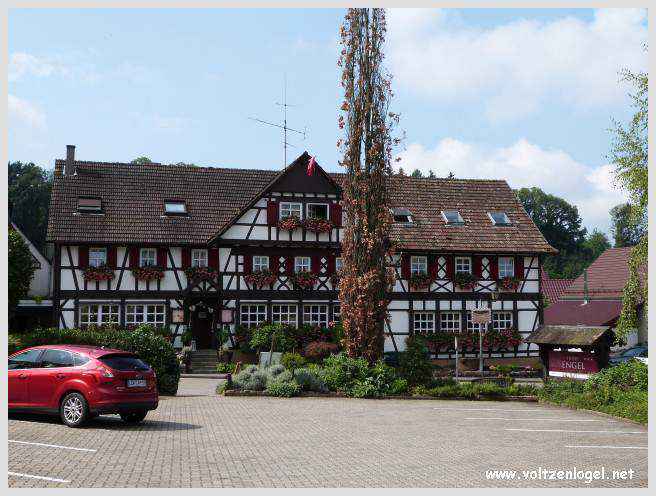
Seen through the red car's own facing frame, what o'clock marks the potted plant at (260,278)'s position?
The potted plant is roughly at 2 o'clock from the red car.

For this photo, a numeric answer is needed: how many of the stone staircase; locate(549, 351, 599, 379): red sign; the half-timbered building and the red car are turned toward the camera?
3

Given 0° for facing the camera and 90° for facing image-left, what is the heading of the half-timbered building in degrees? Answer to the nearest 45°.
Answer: approximately 0°

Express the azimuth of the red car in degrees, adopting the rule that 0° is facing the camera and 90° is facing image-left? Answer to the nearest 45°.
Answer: approximately 135°

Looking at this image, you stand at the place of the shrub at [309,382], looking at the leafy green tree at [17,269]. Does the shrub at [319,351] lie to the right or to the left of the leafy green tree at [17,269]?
right

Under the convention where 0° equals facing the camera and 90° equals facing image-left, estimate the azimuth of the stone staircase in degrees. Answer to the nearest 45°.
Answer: approximately 0°

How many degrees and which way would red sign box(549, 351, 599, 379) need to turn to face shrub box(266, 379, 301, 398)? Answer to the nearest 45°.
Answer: approximately 45° to its right

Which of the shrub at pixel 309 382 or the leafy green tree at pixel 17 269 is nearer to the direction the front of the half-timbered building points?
the shrub
